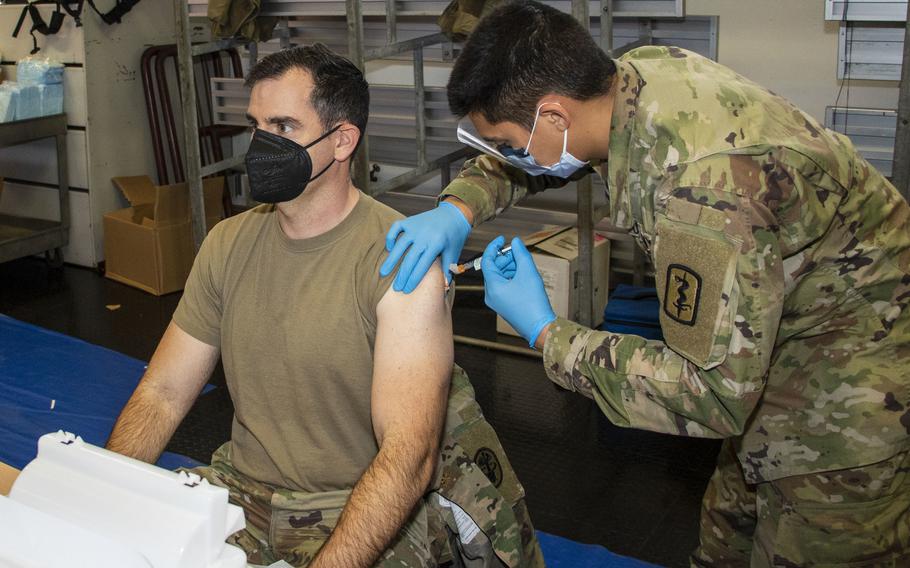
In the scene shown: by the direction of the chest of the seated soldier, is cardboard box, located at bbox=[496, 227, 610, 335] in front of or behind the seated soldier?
behind

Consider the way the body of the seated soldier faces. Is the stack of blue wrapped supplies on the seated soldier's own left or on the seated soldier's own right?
on the seated soldier's own right

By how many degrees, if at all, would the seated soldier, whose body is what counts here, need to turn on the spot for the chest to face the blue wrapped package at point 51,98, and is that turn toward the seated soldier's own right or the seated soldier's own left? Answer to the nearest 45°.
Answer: approximately 135° to the seated soldier's own right

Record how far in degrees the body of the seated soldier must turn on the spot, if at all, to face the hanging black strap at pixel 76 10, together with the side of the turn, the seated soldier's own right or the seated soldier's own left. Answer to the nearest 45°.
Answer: approximately 135° to the seated soldier's own right

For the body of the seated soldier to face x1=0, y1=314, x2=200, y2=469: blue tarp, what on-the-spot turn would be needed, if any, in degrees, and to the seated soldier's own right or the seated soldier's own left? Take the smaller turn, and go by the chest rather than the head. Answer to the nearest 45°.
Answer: approximately 90° to the seated soldier's own right

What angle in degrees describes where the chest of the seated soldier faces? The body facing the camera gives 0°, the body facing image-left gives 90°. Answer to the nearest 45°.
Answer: approximately 45°

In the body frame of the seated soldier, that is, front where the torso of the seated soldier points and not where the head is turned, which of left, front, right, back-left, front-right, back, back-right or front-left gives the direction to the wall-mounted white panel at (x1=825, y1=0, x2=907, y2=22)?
back

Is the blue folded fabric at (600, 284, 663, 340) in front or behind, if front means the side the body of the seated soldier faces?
behind

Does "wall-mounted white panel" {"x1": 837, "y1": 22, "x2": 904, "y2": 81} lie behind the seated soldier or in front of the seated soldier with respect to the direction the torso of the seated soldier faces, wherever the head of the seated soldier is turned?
behind

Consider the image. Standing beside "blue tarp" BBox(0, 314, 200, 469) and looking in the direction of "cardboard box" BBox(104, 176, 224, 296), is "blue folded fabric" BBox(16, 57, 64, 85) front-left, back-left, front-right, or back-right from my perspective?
front-left

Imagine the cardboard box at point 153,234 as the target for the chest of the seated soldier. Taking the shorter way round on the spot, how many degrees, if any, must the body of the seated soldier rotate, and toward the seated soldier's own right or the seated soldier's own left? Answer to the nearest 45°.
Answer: approximately 135° to the seated soldier's own right
